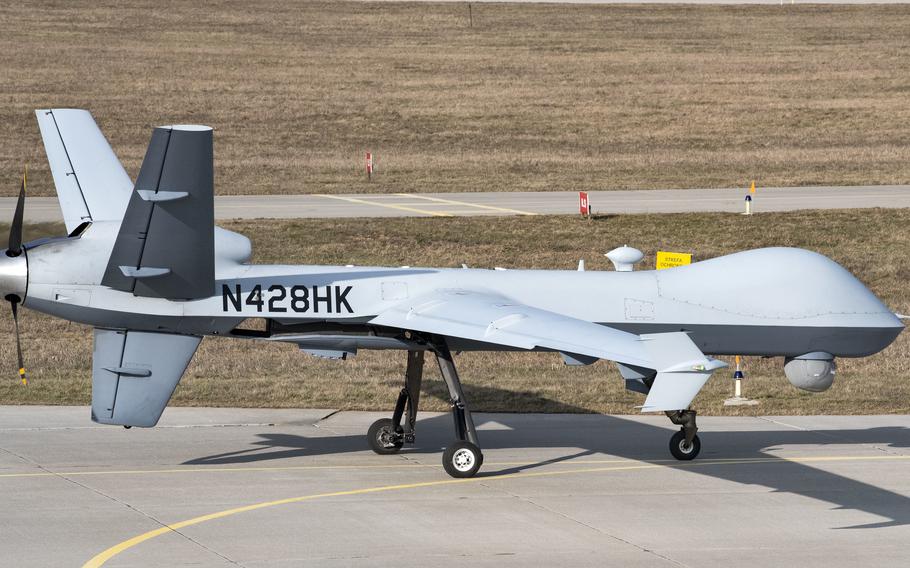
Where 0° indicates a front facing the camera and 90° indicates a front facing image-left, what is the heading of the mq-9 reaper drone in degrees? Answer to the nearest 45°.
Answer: approximately 270°

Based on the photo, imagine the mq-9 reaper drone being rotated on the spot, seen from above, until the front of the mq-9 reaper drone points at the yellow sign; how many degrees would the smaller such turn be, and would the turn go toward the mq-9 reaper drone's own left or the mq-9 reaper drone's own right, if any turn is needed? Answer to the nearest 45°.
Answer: approximately 45° to the mq-9 reaper drone's own left
